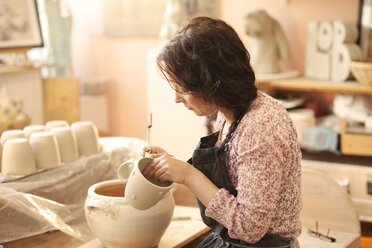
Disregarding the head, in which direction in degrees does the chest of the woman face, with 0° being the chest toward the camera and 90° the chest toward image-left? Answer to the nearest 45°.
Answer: approximately 90°

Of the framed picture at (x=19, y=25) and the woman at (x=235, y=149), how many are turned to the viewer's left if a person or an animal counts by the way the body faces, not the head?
1

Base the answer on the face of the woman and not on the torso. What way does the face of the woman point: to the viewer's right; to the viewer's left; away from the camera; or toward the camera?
to the viewer's left

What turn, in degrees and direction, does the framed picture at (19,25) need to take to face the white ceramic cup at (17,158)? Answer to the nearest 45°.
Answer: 0° — it already faces it

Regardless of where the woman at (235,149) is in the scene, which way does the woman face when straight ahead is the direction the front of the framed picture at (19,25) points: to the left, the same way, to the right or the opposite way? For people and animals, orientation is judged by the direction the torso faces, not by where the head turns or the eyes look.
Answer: to the right

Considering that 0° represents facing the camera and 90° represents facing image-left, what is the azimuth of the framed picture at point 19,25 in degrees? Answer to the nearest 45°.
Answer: approximately 0°

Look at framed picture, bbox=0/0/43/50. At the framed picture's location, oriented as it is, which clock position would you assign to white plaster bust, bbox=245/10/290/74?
The white plaster bust is roughly at 10 o'clock from the framed picture.

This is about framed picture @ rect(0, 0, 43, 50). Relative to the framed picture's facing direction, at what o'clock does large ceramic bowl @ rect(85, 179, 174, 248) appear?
The large ceramic bowl is roughly at 12 o'clock from the framed picture.

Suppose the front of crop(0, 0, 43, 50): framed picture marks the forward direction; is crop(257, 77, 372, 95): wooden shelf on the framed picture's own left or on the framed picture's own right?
on the framed picture's own left

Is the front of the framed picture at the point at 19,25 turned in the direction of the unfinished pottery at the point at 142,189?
yes
